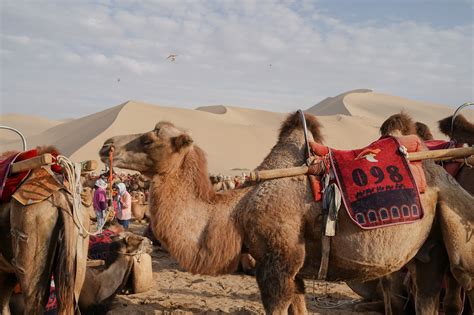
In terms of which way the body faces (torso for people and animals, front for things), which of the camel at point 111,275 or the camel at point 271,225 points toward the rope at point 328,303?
the camel at point 111,275

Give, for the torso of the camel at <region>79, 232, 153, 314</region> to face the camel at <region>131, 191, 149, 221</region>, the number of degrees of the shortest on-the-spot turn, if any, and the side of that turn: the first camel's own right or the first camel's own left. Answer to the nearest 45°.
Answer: approximately 90° to the first camel's own left

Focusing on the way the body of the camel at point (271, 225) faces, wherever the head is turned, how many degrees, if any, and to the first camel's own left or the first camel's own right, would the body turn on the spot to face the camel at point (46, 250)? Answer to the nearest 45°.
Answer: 0° — it already faces it

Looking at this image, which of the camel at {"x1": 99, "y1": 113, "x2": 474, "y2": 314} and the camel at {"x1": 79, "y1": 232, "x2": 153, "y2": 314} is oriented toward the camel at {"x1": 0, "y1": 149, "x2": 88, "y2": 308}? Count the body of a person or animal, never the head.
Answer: the camel at {"x1": 99, "y1": 113, "x2": 474, "y2": 314}

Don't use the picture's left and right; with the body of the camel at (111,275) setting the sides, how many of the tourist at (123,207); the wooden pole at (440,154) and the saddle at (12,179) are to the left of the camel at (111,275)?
1

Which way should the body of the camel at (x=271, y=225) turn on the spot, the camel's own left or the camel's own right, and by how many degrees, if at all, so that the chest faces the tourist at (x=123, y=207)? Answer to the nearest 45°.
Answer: approximately 45° to the camel's own right

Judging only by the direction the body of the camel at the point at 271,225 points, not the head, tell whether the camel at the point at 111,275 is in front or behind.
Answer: in front

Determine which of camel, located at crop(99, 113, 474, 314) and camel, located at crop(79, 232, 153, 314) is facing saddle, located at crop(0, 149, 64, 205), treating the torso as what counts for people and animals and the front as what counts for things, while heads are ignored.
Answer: camel, located at crop(99, 113, 474, 314)

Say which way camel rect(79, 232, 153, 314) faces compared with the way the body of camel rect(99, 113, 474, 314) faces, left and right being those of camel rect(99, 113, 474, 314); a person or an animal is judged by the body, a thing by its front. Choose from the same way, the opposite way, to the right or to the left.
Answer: the opposite way

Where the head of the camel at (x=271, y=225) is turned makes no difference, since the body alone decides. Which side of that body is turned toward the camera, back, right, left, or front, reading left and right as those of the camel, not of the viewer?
left

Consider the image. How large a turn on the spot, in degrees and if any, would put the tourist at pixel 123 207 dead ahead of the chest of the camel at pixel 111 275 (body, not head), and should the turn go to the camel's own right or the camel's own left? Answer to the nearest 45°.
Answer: approximately 90° to the camel's own left

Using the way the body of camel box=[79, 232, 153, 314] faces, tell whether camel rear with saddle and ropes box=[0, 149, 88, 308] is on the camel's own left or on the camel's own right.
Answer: on the camel's own right

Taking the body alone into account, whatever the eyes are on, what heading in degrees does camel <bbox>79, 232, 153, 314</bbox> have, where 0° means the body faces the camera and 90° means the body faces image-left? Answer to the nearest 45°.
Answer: approximately 270°

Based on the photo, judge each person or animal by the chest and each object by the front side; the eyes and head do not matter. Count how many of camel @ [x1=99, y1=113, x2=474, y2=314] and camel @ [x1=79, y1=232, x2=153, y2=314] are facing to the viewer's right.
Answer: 1
